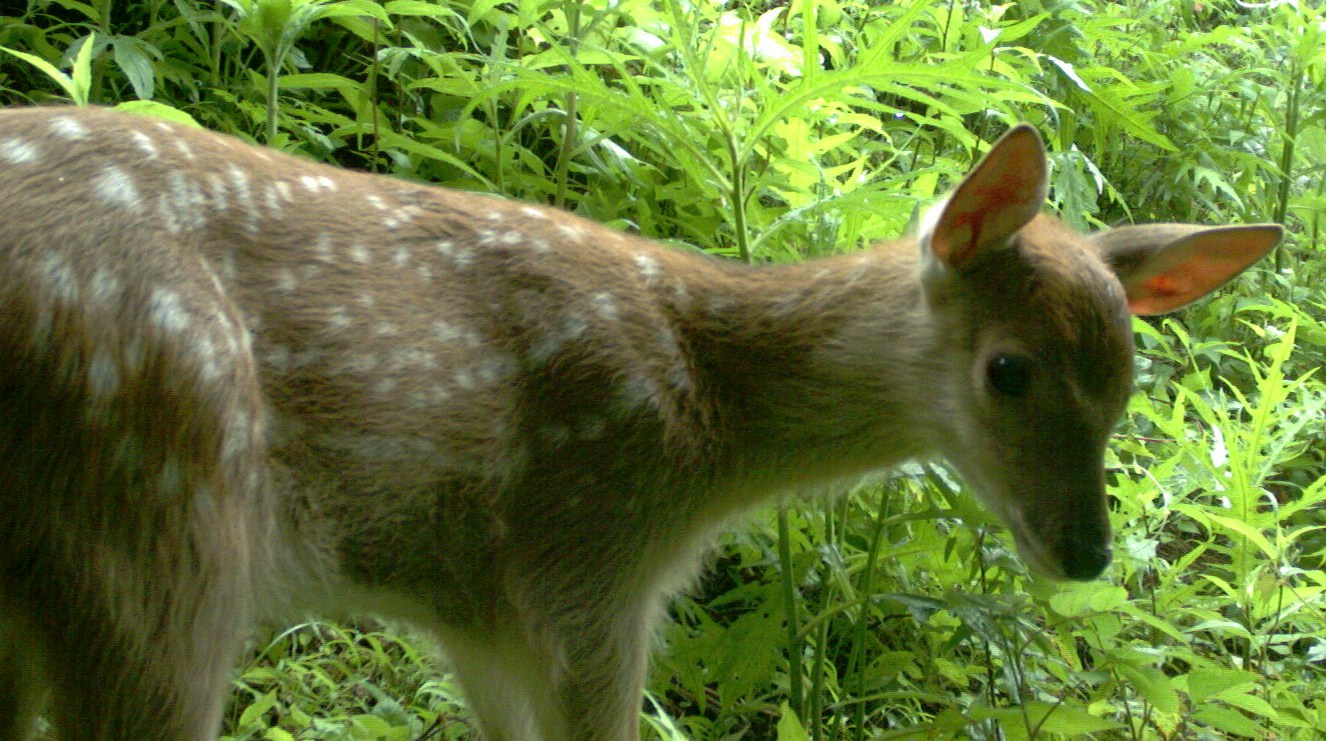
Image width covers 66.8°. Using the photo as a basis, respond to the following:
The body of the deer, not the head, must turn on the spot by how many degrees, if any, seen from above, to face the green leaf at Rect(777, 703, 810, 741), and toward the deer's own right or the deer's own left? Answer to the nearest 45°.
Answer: approximately 45° to the deer's own right

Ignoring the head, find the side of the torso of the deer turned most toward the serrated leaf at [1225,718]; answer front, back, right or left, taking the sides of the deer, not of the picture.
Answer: front

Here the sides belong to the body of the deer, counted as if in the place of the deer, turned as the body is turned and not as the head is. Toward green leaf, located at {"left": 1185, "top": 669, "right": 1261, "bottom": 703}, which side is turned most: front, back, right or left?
front

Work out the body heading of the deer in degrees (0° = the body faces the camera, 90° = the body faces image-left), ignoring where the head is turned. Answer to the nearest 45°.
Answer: approximately 270°

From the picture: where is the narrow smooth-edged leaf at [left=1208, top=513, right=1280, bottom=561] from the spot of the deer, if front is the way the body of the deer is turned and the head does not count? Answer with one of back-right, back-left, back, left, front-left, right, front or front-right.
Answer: front

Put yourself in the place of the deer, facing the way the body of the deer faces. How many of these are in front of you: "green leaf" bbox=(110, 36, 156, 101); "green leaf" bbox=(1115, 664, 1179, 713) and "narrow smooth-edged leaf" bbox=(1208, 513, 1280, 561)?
2

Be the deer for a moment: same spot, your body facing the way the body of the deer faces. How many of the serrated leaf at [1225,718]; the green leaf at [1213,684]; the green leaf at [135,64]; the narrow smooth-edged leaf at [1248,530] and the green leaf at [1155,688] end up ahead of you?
4

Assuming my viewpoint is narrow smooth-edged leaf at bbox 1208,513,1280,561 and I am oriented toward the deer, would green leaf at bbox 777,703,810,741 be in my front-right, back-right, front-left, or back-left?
front-left

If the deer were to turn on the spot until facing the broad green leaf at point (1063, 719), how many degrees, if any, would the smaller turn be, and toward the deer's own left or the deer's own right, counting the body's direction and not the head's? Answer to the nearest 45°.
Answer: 0° — it already faces it

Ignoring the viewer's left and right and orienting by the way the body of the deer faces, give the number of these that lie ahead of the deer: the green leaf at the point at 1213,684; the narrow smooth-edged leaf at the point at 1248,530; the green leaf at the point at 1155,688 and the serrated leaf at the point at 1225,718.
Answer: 4

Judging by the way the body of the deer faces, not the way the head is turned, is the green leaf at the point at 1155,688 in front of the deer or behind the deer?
in front
